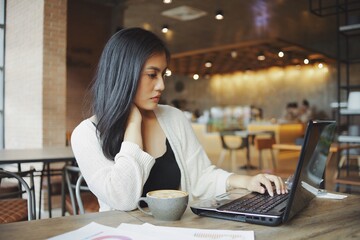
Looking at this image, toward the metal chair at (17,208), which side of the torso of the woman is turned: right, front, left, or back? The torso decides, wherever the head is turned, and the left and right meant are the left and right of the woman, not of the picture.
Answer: back

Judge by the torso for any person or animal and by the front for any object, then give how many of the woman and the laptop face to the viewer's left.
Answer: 1

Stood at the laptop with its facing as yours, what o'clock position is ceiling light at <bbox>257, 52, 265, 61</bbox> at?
The ceiling light is roughly at 3 o'clock from the laptop.

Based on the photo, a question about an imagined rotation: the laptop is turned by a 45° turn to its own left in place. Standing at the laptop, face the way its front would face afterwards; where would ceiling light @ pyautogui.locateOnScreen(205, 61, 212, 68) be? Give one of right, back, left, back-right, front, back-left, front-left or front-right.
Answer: back-right

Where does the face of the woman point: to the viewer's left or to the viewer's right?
to the viewer's right

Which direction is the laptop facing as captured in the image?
to the viewer's left

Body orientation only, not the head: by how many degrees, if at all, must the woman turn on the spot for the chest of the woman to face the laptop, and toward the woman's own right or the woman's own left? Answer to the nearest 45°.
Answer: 0° — they already face it
